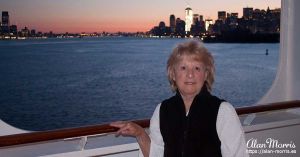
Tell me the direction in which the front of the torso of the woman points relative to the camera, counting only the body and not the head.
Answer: toward the camera

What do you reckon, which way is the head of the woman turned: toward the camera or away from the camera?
toward the camera
